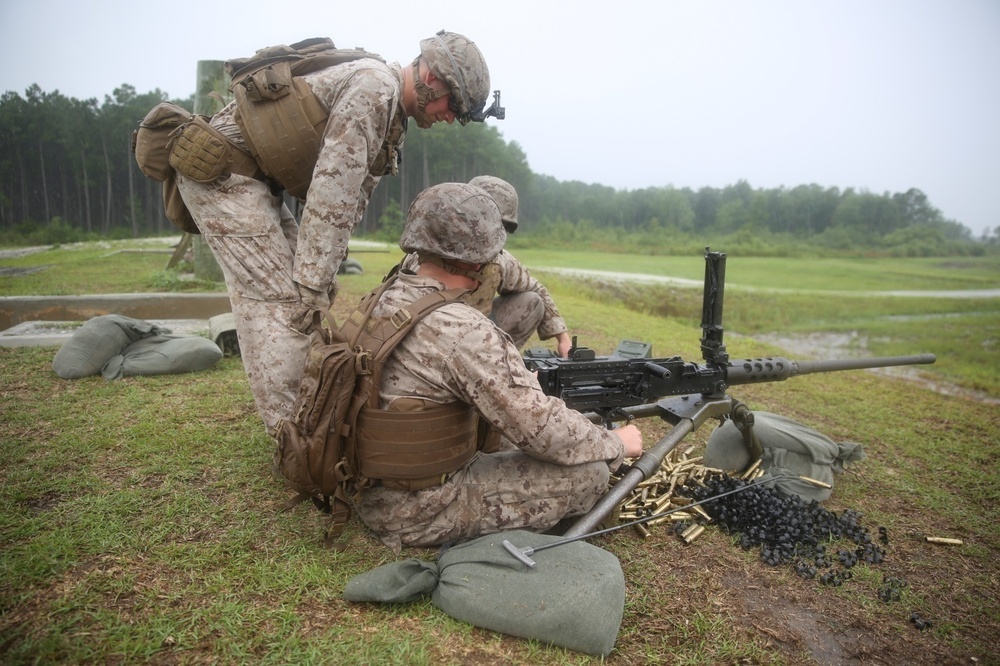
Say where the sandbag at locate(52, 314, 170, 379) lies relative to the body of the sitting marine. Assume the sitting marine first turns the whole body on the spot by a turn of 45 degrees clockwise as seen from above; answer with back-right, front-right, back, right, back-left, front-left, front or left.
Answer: back-left

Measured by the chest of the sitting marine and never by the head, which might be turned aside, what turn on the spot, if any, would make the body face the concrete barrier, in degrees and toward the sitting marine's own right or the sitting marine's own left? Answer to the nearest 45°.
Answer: approximately 90° to the sitting marine's own left

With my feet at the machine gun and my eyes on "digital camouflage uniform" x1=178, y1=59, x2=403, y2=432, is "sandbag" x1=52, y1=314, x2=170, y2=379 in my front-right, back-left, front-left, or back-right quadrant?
front-right

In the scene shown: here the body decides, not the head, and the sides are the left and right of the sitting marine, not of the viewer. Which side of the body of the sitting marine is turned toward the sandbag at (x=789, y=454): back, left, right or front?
front

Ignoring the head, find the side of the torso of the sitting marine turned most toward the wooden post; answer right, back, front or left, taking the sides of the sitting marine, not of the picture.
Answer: left

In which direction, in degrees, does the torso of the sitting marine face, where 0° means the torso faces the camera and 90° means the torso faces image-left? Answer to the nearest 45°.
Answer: approximately 225°

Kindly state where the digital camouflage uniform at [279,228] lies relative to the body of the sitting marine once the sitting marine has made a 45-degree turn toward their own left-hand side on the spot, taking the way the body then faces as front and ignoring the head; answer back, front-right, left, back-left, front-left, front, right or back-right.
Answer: front-left

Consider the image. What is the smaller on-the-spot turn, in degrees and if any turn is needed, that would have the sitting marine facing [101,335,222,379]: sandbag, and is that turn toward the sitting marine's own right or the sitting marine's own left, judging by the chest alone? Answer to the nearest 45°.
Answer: approximately 90° to the sitting marine's own left
